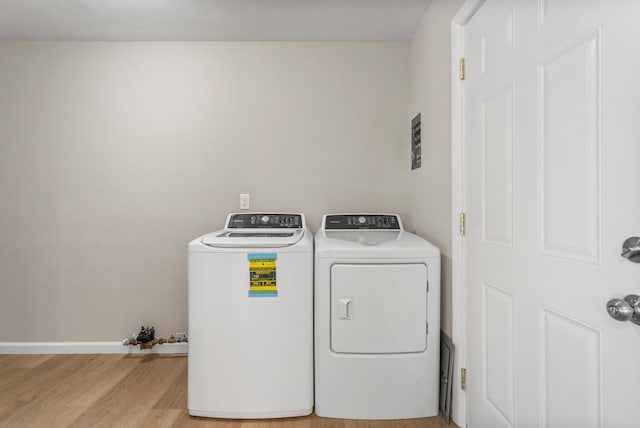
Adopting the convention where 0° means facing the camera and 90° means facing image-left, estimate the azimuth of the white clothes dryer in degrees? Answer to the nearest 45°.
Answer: approximately 0°

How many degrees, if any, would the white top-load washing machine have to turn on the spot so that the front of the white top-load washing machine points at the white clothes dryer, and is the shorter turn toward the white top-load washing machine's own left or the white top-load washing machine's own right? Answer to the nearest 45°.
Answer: approximately 90° to the white top-load washing machine's own left

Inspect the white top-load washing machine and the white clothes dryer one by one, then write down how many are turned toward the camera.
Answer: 2

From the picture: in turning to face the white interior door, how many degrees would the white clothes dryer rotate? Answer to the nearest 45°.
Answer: approximately 45° to its left

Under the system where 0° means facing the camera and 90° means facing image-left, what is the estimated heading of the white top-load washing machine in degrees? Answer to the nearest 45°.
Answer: approximately 0°

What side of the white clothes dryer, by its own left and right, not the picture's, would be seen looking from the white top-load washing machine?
right
